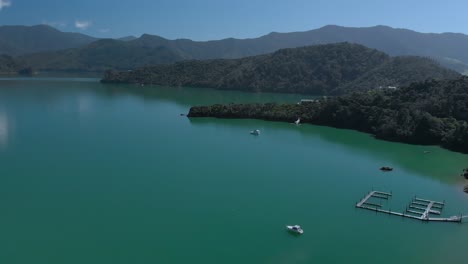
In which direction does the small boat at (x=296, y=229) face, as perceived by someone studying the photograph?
facing away from the viewer and to the left of the viewer

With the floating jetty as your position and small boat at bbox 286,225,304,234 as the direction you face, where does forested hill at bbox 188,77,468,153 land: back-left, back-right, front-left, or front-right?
back-right

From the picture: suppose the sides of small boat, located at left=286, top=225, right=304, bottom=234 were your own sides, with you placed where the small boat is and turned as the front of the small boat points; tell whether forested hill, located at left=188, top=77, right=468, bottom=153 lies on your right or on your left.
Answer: on your right

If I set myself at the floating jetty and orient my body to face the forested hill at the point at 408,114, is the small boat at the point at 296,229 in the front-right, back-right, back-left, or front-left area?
back-left
